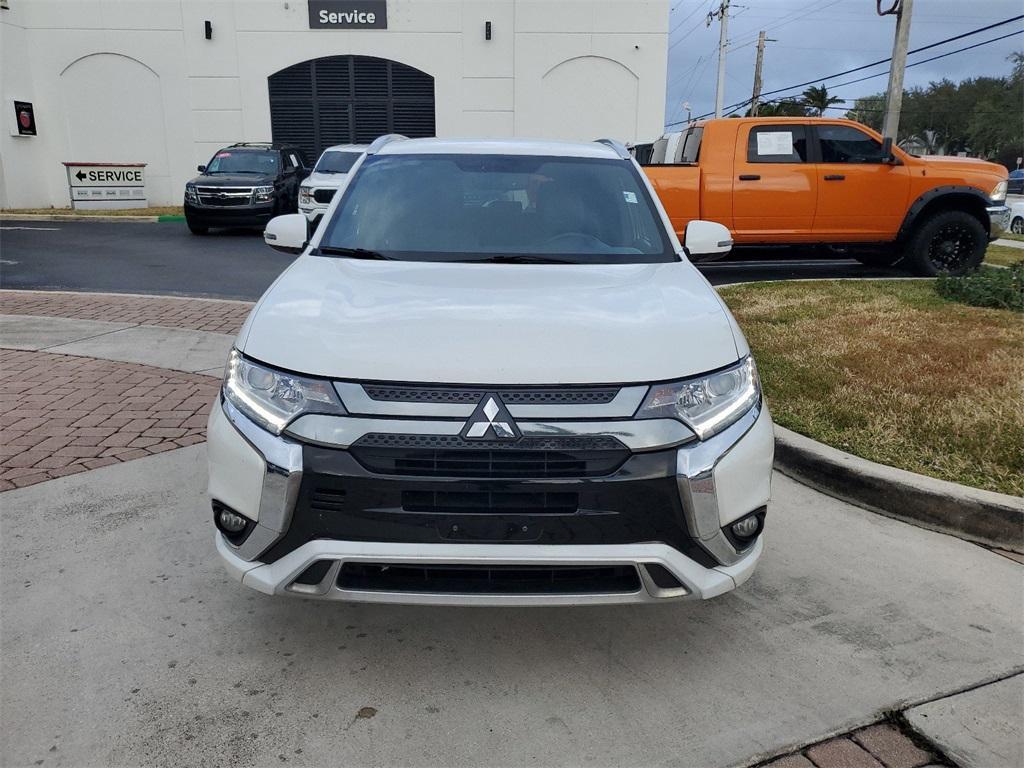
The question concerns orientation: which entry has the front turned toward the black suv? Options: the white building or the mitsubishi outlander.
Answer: the white building

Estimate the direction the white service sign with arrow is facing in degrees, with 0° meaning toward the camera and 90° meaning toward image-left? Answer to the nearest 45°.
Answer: approximately 0°

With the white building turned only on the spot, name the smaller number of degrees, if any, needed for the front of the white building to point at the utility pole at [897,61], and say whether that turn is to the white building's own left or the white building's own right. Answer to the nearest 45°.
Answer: approximately 45° to the white building's own left

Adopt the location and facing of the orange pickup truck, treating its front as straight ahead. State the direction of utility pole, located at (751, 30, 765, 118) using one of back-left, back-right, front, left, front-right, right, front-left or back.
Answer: left

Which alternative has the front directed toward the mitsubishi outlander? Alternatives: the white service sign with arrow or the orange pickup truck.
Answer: the white service sign with arrow

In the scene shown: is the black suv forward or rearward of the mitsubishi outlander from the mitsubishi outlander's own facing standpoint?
rearward

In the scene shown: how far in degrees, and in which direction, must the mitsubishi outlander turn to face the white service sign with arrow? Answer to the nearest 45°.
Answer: approximately 135° to its right

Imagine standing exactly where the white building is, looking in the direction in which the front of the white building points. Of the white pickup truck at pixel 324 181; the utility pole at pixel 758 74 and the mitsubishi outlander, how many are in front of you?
2

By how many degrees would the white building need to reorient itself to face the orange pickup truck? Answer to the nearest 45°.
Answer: approximately 45° to its left

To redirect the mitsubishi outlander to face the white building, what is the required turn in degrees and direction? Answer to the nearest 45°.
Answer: approximately 180°

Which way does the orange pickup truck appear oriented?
to the viewer's right

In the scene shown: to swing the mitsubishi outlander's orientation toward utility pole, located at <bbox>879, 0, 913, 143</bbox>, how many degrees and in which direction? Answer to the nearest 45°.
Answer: approximately 135° to its left

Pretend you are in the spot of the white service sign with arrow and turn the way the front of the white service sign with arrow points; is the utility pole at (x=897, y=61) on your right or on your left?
on your left
